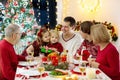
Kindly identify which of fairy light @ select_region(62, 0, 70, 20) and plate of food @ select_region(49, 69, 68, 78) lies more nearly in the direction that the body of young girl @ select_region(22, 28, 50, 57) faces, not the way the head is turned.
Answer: the plate of food

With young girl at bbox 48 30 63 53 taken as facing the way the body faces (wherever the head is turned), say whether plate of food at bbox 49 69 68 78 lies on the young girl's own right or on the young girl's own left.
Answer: on the young girl's own left

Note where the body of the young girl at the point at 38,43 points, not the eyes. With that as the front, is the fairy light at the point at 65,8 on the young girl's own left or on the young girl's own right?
on the young girl's own left

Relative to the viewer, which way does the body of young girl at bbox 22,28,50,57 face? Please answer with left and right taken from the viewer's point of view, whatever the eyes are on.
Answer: facing the viewer and to the right of the viewer

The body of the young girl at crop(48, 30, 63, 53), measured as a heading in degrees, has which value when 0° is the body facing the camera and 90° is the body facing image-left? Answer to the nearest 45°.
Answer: approximately 45°

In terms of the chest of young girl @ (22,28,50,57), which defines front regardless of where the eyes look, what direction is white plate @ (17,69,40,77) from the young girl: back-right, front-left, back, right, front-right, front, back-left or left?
front-right
